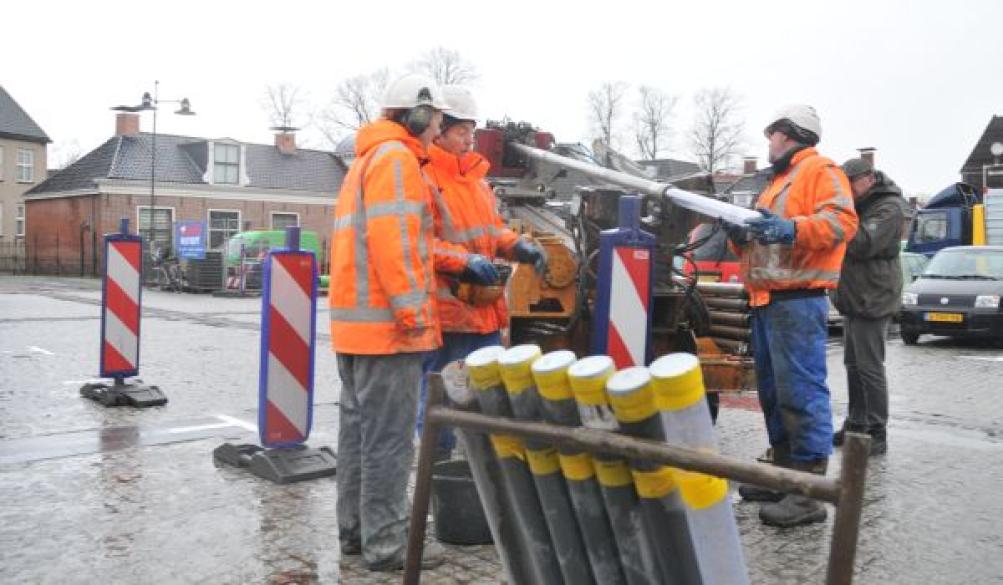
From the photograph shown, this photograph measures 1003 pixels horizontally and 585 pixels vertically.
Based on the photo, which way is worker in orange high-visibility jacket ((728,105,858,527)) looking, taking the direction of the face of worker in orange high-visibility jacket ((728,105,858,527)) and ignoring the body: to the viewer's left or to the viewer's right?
to the viewer's left

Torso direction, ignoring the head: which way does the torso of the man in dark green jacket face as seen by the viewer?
to the viewer's left

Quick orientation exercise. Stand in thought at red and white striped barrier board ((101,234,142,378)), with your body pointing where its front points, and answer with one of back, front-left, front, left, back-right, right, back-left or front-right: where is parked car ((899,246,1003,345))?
left

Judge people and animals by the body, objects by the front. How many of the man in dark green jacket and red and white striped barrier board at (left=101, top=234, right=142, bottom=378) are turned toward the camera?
1

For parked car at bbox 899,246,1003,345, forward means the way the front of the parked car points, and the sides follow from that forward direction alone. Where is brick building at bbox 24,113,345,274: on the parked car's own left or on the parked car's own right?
on the parked car's own right

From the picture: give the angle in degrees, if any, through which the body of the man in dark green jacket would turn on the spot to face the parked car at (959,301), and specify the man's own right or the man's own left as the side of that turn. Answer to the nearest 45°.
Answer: approximately 90° to the man's own right

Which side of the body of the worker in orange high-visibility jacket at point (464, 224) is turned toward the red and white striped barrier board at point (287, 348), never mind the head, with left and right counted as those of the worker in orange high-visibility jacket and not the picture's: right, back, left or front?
back

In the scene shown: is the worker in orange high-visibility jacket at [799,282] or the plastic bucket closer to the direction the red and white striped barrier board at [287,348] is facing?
the plastic bucket

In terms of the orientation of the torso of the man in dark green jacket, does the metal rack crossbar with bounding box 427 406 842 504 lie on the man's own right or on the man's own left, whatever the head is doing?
on the man's own left

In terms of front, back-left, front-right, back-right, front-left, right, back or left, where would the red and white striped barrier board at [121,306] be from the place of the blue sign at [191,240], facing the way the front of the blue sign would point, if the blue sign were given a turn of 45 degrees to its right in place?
front-left

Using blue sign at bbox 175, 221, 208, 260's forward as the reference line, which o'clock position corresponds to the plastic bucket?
The plastic bucket is roughly at 12 o'clock from the blue sign.
